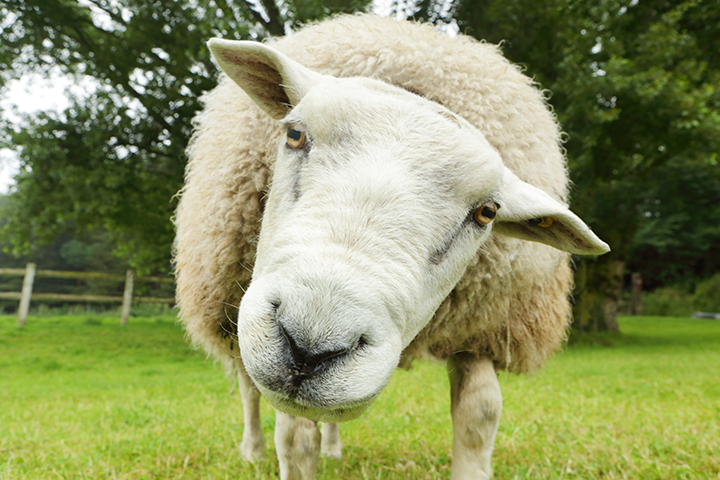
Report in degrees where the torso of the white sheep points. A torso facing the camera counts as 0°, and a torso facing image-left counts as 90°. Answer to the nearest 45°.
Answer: approximately 0°

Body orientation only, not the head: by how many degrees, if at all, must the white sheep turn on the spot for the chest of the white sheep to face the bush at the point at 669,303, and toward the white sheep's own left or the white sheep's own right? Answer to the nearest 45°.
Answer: approximately 135° to the white sheep's own left

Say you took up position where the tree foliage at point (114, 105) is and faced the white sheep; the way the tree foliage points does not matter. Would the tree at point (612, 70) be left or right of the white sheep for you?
left

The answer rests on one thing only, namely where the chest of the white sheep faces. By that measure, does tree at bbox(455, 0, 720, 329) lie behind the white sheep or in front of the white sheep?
behind

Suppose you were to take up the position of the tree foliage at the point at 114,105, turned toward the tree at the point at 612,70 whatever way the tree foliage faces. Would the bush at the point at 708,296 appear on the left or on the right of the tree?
left

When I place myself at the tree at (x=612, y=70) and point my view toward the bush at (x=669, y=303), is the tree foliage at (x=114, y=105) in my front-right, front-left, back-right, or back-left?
back-left

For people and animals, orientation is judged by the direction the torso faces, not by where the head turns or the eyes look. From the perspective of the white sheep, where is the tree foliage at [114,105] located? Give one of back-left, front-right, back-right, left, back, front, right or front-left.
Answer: back-right

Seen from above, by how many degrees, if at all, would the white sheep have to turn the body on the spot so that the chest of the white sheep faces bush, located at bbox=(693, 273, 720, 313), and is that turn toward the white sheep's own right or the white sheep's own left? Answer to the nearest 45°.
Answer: approximately 135° to the white sheep's own left
